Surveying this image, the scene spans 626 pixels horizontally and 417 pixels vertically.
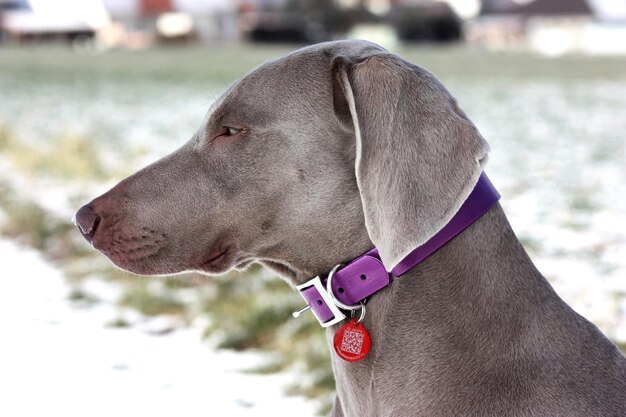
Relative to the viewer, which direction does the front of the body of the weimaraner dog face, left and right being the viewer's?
facing to the left of the viewer
